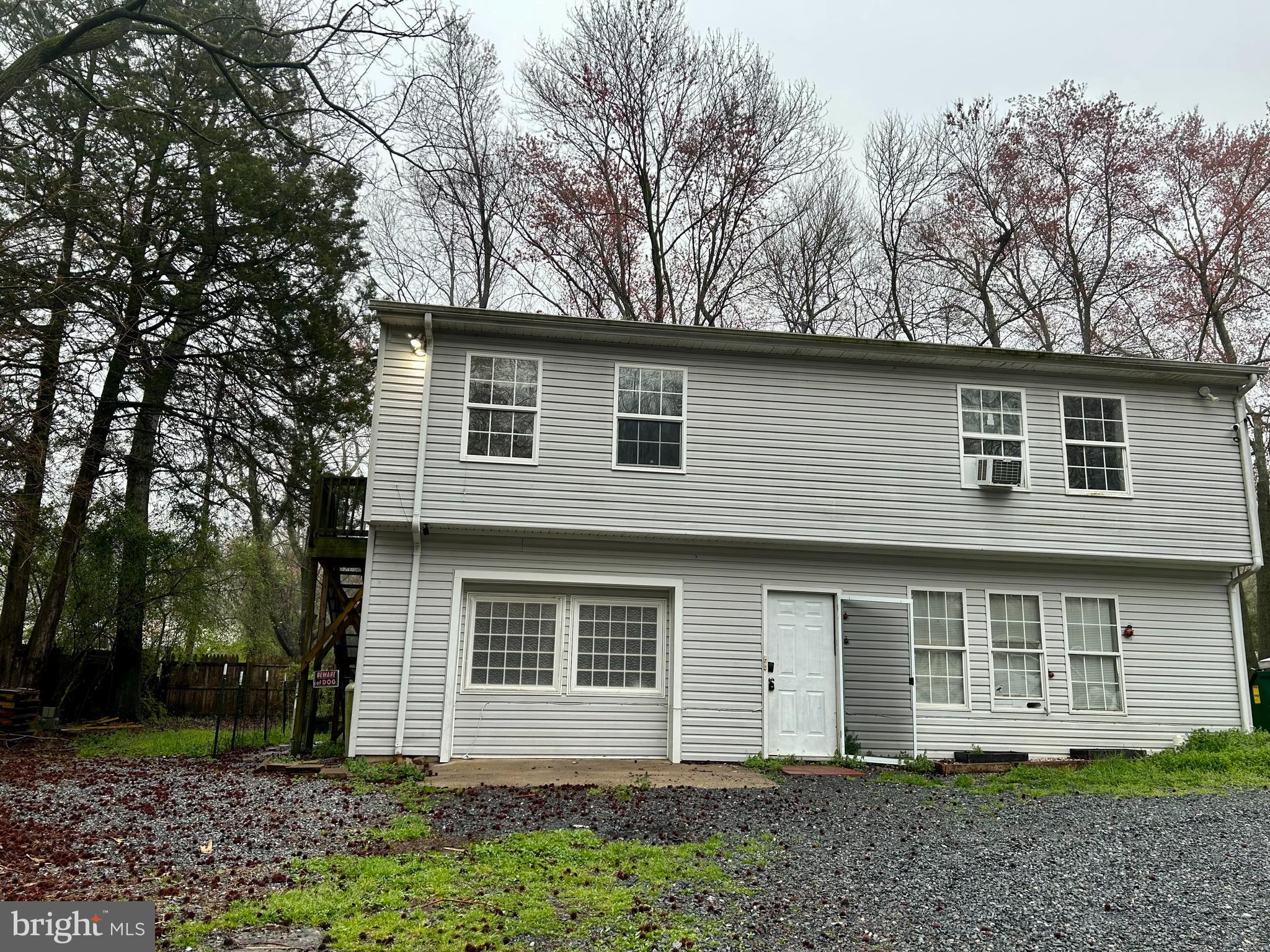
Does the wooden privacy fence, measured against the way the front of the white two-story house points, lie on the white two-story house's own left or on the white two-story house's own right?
on the white two-story house's own right

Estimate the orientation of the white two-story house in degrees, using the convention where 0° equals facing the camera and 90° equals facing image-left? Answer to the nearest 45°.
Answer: approximately 0°

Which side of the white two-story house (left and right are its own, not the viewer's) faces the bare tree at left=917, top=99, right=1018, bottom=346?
back

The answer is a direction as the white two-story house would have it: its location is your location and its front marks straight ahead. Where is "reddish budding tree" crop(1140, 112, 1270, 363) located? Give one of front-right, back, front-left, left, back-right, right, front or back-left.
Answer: back-left

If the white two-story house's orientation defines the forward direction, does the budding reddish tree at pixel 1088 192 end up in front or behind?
behind

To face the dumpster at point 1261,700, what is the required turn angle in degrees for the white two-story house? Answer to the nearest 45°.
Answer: approximately 135° to its left
